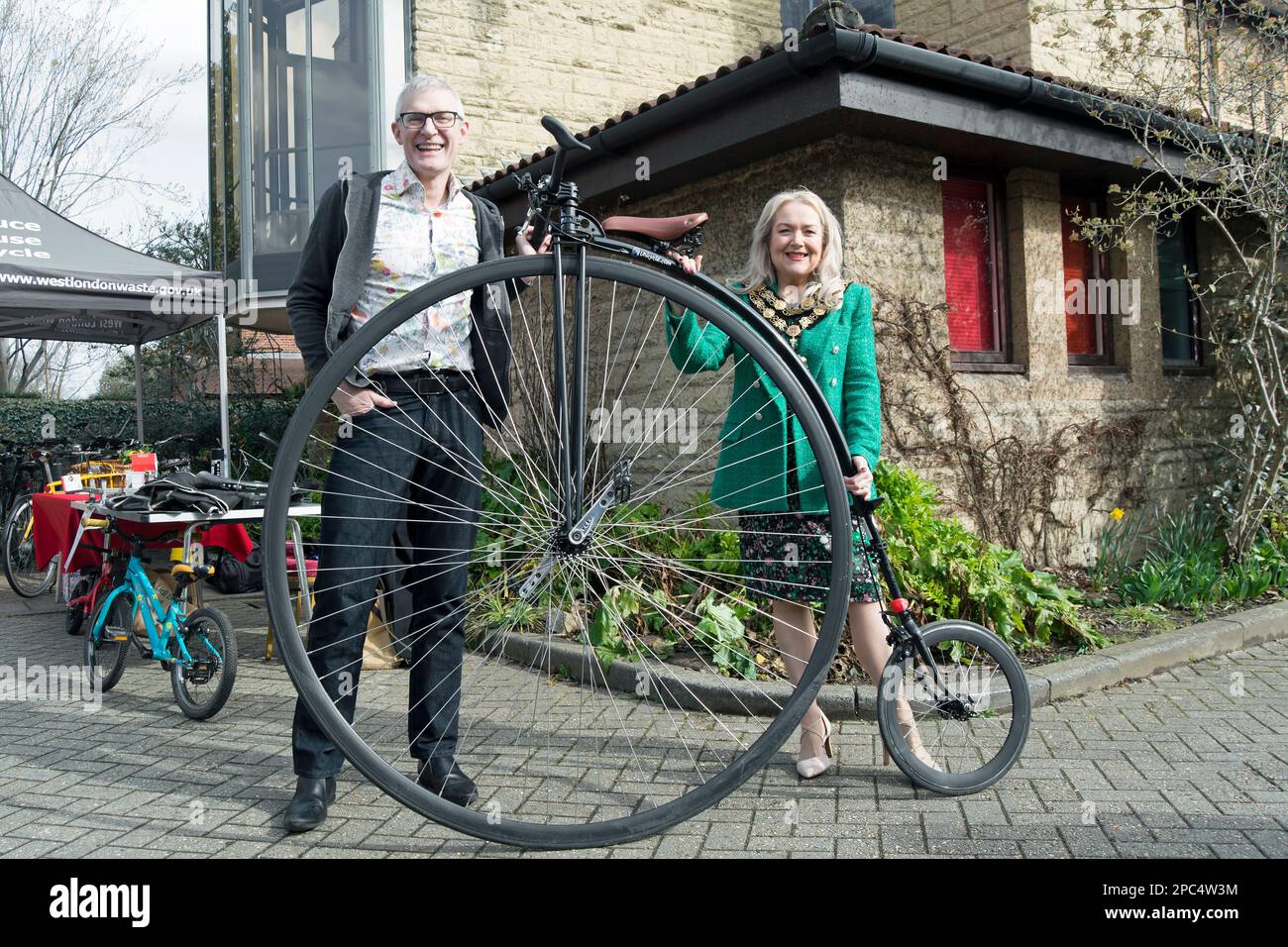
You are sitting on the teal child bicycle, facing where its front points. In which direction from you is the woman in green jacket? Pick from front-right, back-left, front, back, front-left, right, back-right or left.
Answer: back

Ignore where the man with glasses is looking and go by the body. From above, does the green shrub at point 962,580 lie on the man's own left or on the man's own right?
on the man's own left

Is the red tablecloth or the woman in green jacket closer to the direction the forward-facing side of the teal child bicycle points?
the red tablecloth

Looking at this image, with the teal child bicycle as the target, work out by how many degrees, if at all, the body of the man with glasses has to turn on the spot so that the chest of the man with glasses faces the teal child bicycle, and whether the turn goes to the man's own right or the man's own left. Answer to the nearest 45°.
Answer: approximately 135° to the man's own right

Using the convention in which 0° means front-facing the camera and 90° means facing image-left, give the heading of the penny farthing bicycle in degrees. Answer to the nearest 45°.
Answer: approximately 90°

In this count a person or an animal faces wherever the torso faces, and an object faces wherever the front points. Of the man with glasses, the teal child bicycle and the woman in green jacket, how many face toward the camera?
2

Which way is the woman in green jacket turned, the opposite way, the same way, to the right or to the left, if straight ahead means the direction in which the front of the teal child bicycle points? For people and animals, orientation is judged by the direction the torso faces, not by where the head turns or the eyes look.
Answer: to the left

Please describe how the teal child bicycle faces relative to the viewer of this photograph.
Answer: facing away from the viewer and to the left of the viewer

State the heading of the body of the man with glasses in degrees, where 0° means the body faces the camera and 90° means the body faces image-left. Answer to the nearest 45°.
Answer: approximately 0°

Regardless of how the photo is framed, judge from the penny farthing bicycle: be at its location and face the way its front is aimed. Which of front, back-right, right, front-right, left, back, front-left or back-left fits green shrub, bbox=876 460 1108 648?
back-right

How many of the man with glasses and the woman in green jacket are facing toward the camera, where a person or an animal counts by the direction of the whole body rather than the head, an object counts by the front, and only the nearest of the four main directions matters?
2
